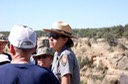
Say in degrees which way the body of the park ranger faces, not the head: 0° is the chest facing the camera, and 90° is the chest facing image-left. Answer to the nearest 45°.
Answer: approximately 90°
